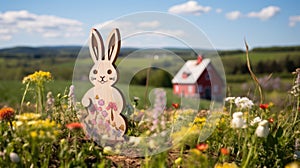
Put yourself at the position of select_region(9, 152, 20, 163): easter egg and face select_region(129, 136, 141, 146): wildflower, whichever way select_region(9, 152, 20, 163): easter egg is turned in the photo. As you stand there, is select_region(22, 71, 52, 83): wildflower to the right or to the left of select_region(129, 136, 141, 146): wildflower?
left

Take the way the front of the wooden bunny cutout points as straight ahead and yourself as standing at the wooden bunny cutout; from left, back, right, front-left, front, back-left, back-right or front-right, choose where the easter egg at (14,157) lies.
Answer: front-right

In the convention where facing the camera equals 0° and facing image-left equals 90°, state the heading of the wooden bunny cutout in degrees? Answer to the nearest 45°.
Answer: approximately 0°

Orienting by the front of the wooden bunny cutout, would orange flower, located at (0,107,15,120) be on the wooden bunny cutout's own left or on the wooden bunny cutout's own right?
on the wooden bunny cutout's own right

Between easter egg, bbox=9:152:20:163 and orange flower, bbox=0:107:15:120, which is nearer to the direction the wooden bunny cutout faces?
the easter egg
